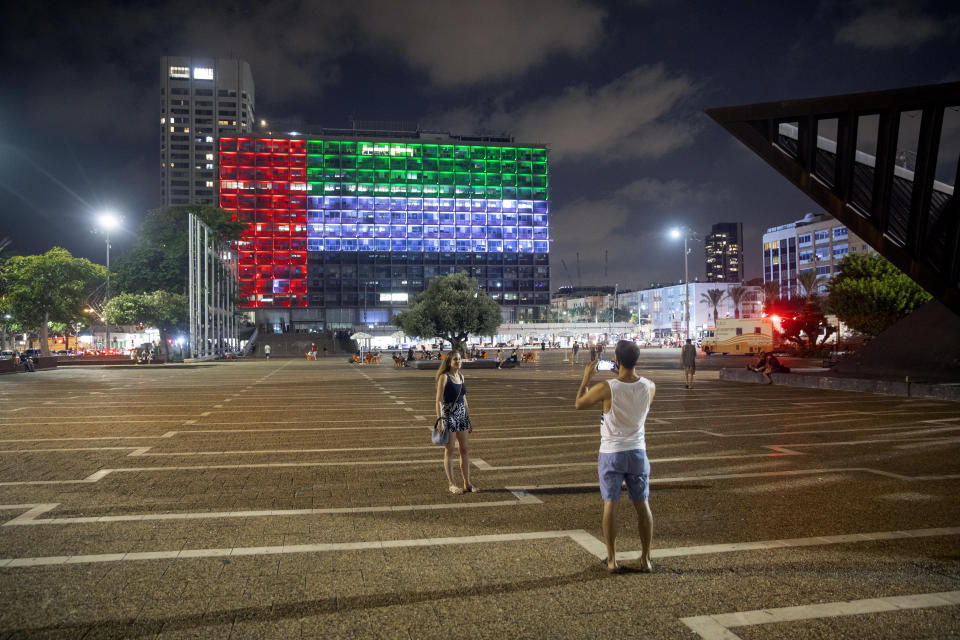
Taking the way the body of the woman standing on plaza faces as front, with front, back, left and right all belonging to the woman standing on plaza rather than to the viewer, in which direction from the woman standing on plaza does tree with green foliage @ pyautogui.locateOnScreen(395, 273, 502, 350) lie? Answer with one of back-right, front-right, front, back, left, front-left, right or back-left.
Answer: back-left

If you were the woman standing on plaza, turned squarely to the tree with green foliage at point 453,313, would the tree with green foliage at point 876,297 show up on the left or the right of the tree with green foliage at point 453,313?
right

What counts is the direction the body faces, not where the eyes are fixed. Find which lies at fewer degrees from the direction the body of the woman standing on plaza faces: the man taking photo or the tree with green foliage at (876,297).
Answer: the man taking photo

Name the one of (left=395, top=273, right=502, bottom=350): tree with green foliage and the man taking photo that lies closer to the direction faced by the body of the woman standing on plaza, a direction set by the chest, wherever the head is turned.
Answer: the man taking photo

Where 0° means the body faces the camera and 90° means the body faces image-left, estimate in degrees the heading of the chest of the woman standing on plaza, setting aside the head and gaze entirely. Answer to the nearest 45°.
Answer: approximately 315°

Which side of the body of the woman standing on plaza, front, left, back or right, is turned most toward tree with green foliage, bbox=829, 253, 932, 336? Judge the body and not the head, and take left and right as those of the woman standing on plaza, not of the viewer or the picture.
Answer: left

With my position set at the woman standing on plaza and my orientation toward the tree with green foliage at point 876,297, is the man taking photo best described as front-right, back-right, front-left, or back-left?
back-right

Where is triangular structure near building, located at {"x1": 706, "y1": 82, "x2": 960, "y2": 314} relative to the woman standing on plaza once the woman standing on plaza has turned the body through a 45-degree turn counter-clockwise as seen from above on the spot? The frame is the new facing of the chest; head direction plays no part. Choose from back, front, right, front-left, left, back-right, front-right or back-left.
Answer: front-left

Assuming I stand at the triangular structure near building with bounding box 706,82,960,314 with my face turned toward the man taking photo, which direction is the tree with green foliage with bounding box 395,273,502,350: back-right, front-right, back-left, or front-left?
back-right

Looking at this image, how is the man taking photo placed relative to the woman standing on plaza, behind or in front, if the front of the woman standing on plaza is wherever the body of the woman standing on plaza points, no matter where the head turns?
in front
